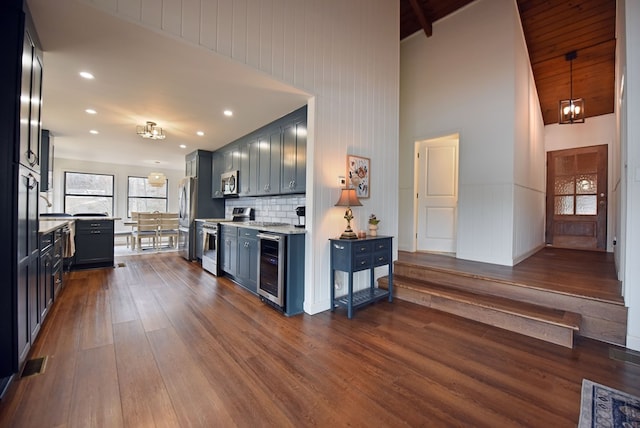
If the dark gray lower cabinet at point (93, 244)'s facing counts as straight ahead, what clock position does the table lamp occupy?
The table lamp is roughly at 11 o'clock from the dark gray lower cabinet.

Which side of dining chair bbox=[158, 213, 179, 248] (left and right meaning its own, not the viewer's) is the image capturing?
back

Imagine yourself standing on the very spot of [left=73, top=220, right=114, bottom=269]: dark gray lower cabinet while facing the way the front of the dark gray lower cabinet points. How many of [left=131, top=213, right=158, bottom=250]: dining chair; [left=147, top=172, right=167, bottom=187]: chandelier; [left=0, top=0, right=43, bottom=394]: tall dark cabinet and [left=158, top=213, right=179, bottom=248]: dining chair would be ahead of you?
1

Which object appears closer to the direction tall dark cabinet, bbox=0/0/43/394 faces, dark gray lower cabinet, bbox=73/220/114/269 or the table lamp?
the table lamp

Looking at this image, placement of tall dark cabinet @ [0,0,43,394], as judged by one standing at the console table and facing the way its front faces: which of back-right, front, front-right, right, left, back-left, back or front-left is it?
right

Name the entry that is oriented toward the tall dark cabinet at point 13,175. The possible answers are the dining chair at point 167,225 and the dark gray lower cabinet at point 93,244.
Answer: the dark gray lower cabinet

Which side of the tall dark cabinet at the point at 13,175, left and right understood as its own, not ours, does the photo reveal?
right

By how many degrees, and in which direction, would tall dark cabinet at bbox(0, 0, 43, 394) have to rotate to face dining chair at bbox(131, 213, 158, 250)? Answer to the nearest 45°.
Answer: approximately 90° to its left

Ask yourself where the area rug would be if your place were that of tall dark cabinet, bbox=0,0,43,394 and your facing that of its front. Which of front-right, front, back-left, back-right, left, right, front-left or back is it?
front-right

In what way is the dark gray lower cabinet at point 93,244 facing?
toward the camera

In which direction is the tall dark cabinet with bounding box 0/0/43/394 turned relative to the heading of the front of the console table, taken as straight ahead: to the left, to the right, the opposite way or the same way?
to the left

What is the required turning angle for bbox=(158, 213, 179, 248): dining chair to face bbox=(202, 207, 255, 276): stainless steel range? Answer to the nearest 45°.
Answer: approximately 180°

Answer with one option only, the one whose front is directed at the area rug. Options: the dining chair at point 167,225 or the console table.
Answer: the console table

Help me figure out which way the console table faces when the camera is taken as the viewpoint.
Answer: facing the viewer and to the right of the viewer

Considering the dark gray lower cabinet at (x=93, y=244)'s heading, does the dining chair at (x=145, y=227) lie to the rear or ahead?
to the rear

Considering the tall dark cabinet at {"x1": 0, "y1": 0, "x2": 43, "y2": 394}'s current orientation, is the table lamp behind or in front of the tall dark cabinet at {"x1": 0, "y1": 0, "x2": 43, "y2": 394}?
in front

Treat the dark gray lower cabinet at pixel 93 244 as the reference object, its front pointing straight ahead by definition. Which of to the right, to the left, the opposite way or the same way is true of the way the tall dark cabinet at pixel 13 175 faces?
to the left

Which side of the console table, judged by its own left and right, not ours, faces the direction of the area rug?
front
